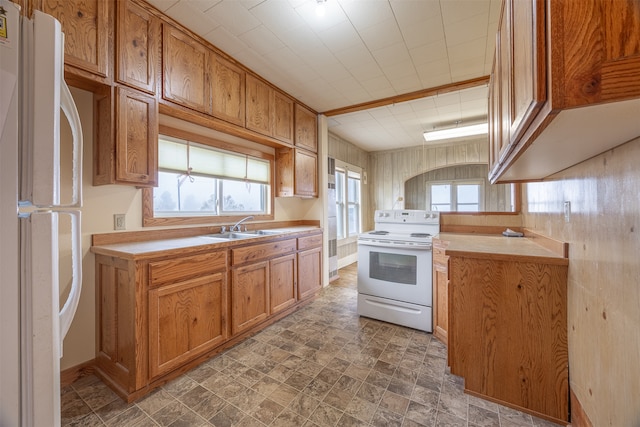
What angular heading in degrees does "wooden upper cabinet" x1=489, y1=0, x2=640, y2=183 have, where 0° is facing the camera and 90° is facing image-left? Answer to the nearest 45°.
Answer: approximately 90°

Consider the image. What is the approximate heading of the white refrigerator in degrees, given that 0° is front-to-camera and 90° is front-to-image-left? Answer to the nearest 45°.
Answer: approximately 270°

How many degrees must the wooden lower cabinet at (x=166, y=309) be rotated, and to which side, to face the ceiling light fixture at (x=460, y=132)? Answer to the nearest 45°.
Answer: approximately 45° to its left

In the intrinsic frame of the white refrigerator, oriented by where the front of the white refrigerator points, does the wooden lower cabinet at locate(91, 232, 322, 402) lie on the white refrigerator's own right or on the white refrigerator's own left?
on the white refrigerator's own left

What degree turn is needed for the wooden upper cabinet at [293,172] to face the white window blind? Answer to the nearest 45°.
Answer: approximately 90° to its right

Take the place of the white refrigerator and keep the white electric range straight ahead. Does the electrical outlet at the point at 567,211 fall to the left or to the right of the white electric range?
right

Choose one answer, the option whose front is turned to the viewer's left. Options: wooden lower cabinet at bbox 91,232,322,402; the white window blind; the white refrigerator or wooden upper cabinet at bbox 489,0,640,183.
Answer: the wooden upper cabinet

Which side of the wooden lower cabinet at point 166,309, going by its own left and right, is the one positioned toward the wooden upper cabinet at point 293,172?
left

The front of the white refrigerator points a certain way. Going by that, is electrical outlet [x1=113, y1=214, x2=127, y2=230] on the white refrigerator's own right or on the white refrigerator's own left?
on the white refrigerator's own left

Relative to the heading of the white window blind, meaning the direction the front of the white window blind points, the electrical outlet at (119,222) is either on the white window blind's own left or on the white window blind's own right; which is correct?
on the white window blind's own right
